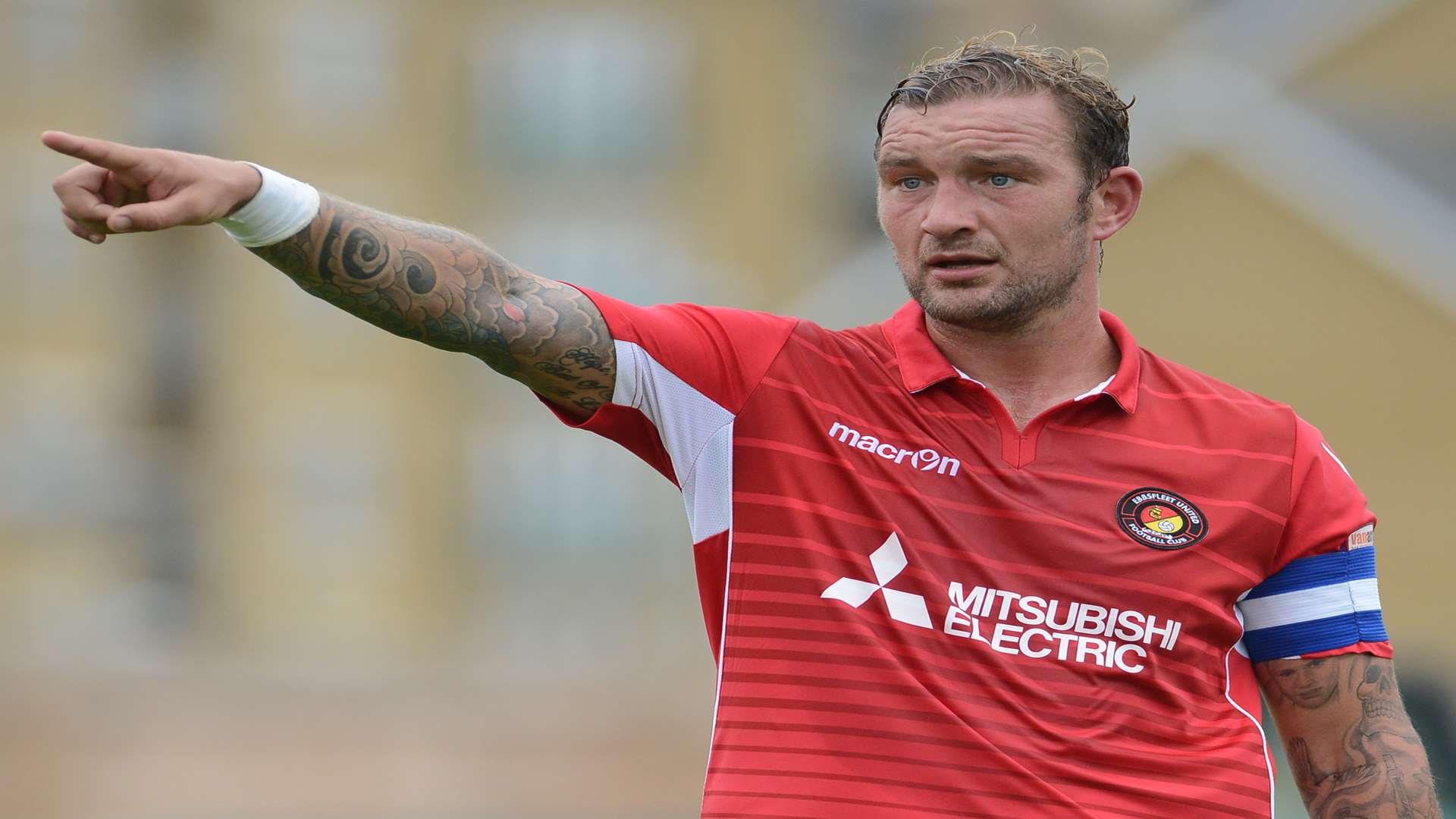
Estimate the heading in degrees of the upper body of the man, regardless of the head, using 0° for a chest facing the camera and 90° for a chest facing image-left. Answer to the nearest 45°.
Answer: approximately 0°
